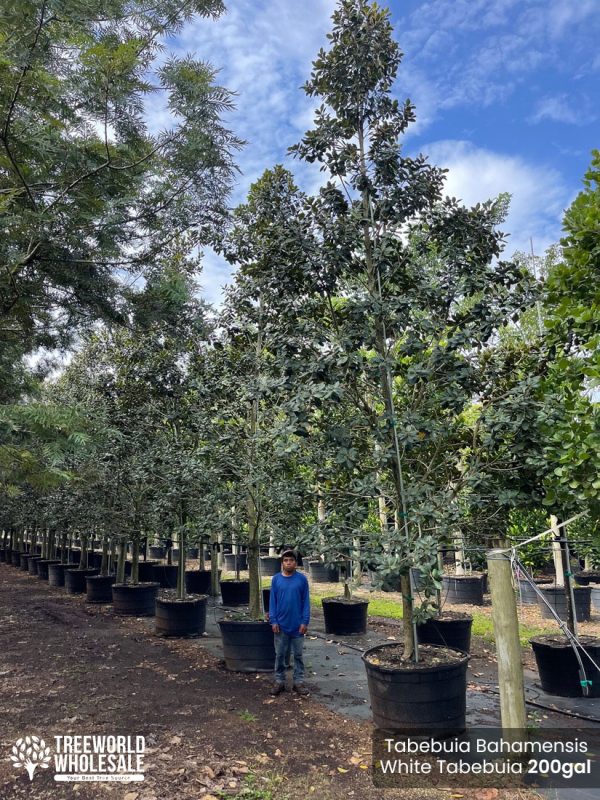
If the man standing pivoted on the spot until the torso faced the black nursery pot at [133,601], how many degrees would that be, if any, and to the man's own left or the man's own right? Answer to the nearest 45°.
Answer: approximately 135° to the man's own right

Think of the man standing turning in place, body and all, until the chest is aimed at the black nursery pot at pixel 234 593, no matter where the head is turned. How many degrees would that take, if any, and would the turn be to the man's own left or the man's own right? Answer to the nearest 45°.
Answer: approximately 180°

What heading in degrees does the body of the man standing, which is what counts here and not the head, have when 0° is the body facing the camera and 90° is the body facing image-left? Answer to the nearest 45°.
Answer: approximately 0°

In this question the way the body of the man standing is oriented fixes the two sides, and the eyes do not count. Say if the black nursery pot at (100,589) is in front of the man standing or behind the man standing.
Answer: behind

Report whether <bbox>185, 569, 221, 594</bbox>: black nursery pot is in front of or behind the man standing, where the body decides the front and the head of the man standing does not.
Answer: behind

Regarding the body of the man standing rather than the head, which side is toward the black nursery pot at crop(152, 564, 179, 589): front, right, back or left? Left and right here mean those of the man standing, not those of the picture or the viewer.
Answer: back

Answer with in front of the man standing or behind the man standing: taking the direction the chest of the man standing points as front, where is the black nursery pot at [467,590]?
behind

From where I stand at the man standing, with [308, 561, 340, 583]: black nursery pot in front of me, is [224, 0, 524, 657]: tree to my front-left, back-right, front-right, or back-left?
back-right

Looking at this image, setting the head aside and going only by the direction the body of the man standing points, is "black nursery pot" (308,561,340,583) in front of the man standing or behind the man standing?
behind

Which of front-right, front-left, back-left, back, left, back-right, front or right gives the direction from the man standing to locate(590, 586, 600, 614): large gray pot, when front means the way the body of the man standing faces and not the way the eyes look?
back-left
